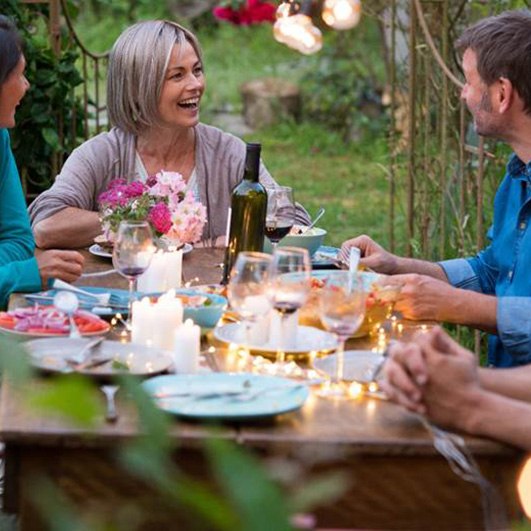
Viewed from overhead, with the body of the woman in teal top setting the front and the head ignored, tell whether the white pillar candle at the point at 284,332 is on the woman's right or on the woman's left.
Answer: on the woman's right

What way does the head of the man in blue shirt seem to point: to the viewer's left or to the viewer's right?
to the viewer's left

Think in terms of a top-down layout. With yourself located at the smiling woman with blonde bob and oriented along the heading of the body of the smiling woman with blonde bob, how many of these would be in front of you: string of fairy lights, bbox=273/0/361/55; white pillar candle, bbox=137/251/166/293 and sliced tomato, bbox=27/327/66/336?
2

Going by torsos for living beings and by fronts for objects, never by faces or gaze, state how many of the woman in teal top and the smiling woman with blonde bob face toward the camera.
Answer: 1

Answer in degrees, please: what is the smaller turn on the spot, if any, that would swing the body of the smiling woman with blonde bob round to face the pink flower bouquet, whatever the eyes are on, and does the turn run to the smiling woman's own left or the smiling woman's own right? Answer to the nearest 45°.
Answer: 0° — they already face it

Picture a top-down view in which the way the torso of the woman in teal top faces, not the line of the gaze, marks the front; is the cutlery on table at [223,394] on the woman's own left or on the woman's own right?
on the woman's own right

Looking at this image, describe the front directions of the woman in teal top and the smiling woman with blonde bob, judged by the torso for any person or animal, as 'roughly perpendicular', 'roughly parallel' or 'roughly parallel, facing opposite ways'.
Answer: roughly perpendicular

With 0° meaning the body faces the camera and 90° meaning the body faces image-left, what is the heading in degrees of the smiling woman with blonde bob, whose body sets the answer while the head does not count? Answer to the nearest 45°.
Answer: approximately 0°

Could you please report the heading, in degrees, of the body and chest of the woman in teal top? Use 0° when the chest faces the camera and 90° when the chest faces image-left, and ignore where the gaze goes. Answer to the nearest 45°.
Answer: approximately 270°

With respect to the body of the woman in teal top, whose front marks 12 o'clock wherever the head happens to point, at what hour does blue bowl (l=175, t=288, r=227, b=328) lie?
The blue bowl is roughly at 2 o'clock from the woman in teal top.

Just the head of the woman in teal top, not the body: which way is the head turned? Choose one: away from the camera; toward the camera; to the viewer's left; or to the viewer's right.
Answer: to the viewer's right
